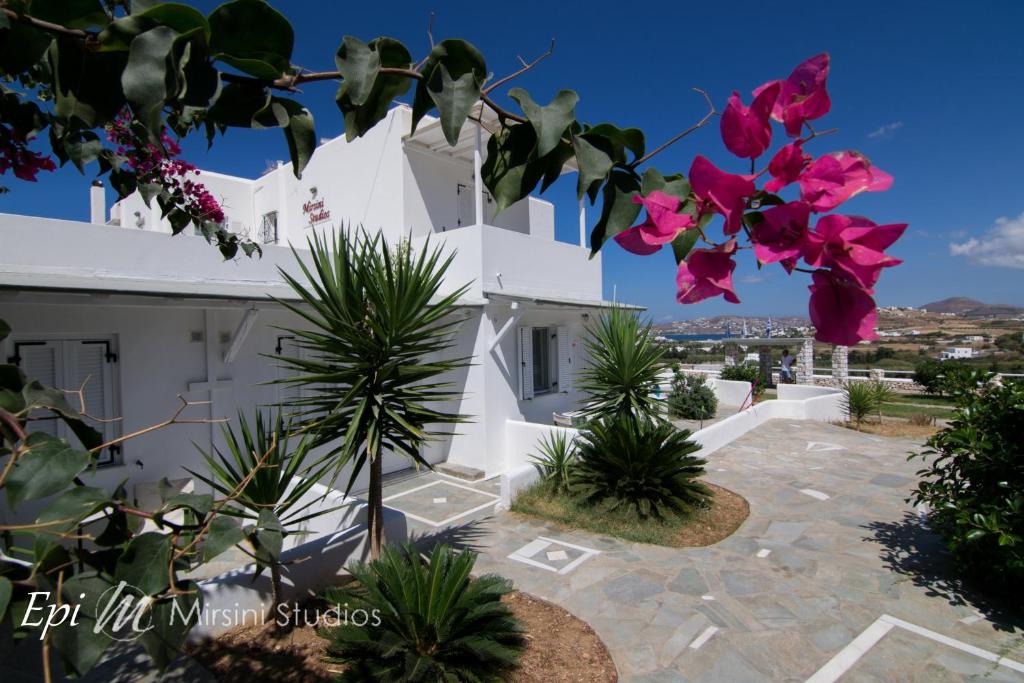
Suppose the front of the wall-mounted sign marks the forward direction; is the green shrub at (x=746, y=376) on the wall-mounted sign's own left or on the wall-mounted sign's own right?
on the wall-mounted sign's own left

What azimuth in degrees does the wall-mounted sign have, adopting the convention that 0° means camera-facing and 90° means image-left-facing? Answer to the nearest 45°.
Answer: approximately 0°

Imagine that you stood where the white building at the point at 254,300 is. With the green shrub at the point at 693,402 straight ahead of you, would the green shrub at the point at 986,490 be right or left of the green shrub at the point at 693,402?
right

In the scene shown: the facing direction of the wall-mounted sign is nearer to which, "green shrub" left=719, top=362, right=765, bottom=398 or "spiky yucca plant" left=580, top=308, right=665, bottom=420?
the spiky yucca plant

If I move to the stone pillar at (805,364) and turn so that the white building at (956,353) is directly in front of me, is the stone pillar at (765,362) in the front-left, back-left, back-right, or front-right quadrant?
back-left

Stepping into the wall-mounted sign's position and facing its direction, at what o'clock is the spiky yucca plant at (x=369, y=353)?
The spiky yucca plant is roughly at 12 o'clock from the wall-mounted sign.

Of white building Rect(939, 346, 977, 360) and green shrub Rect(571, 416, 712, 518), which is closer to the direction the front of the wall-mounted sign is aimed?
the green shrub

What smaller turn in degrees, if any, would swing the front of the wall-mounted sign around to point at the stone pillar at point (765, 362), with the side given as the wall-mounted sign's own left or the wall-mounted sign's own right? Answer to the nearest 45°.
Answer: approximately 90° to the wall-mounted sign's own left

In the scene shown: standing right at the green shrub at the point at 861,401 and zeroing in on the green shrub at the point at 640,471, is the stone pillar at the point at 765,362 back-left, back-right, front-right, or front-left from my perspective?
back-right

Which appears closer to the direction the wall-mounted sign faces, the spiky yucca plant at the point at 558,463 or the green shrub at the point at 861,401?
the spiky yucca plant

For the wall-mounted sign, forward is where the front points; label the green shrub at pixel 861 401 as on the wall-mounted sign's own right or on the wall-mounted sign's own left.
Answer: on the wall-mounted sign's own left
